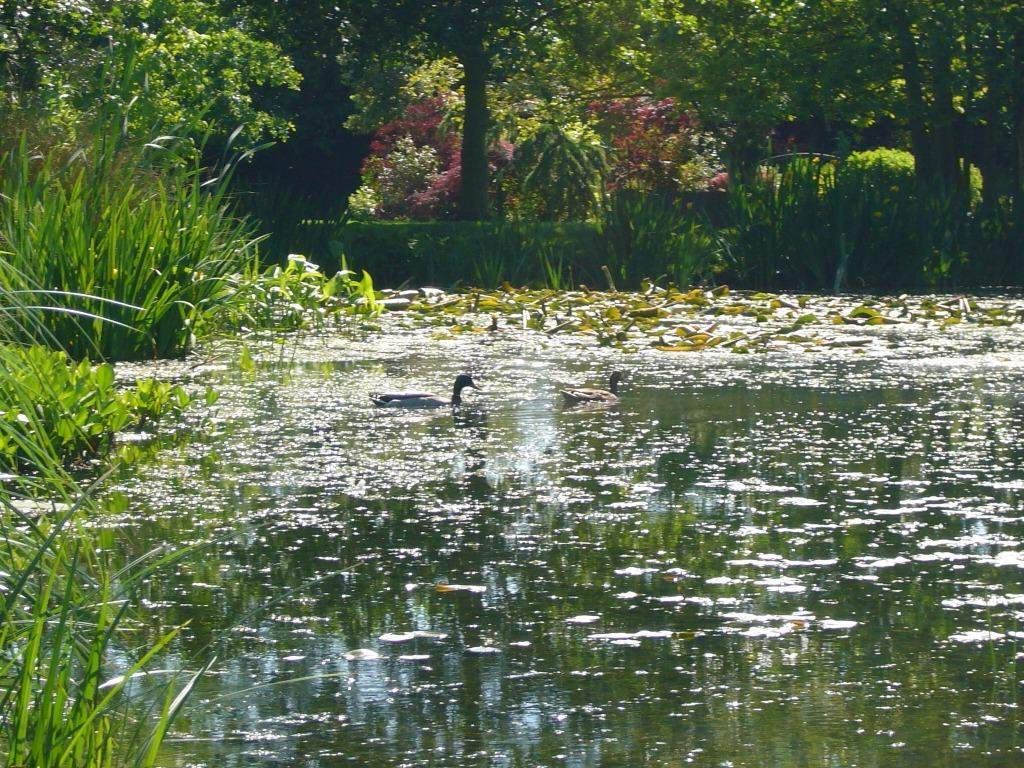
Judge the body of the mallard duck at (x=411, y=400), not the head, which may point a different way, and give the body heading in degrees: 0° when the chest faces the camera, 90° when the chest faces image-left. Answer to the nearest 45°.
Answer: approximately 270°

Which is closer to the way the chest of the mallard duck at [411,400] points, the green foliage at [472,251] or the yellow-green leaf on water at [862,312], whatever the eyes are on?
the yellow-green leaf on water

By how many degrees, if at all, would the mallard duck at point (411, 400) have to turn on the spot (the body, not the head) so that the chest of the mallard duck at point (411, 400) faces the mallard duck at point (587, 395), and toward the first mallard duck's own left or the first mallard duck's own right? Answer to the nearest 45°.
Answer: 0° — it already faces it

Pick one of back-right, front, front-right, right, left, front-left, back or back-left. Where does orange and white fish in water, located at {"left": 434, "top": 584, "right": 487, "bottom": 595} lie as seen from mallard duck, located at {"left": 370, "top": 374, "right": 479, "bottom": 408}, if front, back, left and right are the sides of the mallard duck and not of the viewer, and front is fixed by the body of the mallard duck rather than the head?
right

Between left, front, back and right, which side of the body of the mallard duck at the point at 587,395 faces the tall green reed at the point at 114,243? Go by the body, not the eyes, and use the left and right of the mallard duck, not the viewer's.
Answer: back

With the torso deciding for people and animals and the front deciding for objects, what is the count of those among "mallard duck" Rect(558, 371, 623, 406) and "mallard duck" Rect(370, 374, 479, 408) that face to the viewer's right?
2

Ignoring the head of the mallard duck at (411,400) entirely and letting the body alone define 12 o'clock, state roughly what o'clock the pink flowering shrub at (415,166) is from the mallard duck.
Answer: The pink flowering shrub is roughly at 9 o'clock from the mallard duck.

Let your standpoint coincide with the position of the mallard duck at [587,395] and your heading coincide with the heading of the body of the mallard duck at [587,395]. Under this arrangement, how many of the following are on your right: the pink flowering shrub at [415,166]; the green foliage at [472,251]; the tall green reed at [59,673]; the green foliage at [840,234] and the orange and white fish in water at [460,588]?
2

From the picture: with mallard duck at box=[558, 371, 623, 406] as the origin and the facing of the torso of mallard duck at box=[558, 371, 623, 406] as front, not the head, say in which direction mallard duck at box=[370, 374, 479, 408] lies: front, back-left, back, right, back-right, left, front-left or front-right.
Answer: back

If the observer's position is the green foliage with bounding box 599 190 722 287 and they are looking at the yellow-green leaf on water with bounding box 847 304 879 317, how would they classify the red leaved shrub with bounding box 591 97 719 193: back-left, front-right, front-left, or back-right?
back-left

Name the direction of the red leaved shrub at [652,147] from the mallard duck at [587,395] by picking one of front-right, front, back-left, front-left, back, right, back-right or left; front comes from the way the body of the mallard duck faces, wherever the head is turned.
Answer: left

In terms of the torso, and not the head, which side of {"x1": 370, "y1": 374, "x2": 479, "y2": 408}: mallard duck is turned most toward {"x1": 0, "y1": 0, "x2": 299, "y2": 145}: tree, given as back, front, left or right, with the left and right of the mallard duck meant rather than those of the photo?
left

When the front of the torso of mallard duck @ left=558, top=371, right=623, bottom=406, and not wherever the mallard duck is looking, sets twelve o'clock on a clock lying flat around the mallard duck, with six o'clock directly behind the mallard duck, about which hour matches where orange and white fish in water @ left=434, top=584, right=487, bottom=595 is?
The orange and white fish in water is roughly at 3 o'clock from the mallard duck.

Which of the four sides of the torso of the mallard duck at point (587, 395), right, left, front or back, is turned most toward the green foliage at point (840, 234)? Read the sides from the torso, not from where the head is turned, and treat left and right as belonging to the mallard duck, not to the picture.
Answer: left

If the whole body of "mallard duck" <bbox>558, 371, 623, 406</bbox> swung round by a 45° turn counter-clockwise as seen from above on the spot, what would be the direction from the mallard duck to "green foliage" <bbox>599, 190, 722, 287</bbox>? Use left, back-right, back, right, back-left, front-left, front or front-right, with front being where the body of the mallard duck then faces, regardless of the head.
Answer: front-left

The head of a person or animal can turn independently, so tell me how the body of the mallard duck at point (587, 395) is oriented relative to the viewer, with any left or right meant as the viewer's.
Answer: facing to the right of the viewer
